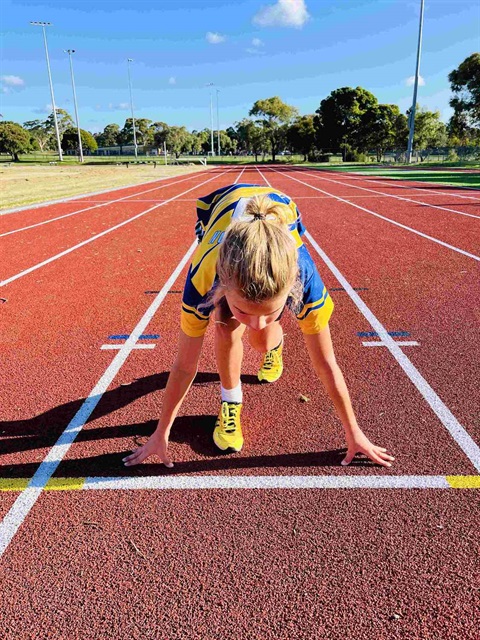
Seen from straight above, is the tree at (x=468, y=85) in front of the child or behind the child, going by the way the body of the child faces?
behind

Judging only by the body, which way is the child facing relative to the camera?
toward the camera

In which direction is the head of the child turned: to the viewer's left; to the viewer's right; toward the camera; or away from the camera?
toward the camera
